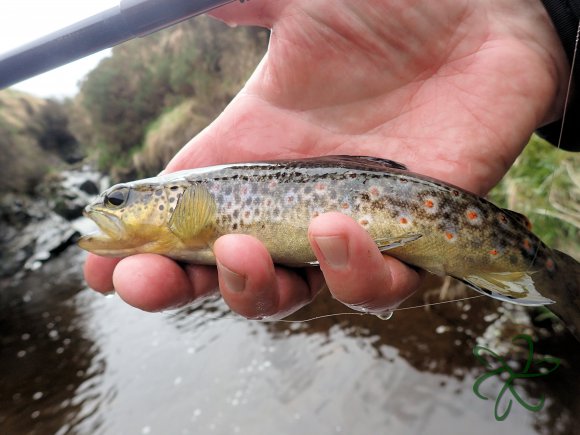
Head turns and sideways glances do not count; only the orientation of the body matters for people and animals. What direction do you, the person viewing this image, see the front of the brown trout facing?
facing to the left of the viewer

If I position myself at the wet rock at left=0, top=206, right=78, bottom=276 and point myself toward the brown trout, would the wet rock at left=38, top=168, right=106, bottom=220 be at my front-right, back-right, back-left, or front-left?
back-left
